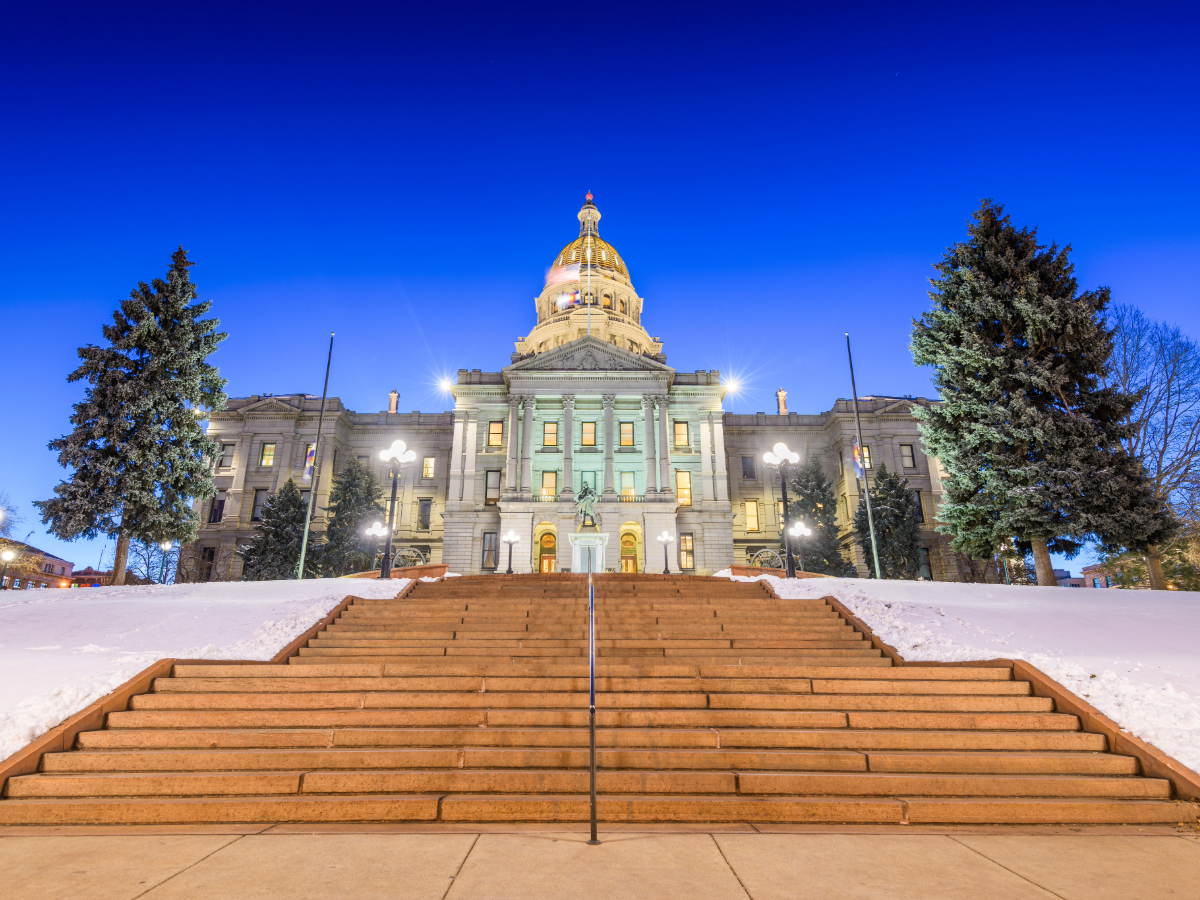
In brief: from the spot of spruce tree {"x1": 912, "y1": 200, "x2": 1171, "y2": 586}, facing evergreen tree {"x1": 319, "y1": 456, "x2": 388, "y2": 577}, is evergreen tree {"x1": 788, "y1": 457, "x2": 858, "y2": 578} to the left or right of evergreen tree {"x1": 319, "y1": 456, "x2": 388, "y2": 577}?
right

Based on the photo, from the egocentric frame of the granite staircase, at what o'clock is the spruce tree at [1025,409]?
The spruce tree is roughly at 8 o'clock from the granite staircase.

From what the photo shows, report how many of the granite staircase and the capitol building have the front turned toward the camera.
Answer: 2

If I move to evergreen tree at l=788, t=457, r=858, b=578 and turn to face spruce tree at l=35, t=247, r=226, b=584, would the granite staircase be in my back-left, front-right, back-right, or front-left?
front-left

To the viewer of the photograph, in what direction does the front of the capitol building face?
facing the viewer

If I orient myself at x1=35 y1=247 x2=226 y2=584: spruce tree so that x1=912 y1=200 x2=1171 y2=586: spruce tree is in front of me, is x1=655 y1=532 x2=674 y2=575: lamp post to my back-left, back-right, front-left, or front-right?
front-left

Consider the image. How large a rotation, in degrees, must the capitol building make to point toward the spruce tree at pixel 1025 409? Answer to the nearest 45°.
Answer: approximately 45° to its left

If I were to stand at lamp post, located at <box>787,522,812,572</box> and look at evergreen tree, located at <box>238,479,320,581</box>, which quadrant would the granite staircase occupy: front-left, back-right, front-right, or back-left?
front-left

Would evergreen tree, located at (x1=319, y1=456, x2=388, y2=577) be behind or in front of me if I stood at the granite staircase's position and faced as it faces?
behind

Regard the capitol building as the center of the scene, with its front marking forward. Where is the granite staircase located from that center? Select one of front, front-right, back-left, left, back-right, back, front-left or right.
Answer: front

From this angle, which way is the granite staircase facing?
toward the camera

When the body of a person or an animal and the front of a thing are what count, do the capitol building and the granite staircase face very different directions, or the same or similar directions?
same or similar directions

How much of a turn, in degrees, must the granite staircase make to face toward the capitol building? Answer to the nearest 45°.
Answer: approximately 180°

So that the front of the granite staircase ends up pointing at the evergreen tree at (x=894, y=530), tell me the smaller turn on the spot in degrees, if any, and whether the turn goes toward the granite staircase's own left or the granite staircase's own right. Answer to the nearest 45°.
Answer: approximately 135° to the granite staircase's own left
